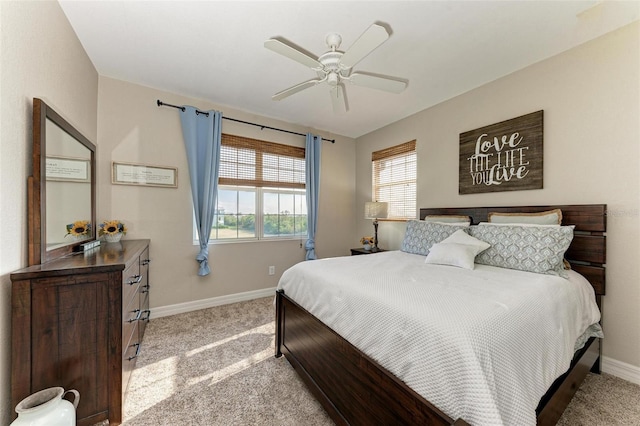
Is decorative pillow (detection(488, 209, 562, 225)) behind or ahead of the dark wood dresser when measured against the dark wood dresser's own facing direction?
ahead

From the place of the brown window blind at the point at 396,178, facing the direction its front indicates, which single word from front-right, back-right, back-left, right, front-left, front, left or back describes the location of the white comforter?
front-left

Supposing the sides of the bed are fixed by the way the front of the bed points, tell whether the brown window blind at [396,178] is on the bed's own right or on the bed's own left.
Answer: on the bed's own right

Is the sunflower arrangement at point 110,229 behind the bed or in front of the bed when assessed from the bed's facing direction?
in front

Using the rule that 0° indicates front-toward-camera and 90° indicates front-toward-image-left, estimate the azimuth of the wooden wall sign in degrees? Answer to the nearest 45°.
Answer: approximately 45°

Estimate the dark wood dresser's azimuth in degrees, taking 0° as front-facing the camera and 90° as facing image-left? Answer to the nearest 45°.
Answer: approximately 270°

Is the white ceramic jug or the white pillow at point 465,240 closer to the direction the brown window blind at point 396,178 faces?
the white ceramic jug

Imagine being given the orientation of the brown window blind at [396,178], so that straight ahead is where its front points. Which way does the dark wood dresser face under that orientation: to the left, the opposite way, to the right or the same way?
the opposite way
